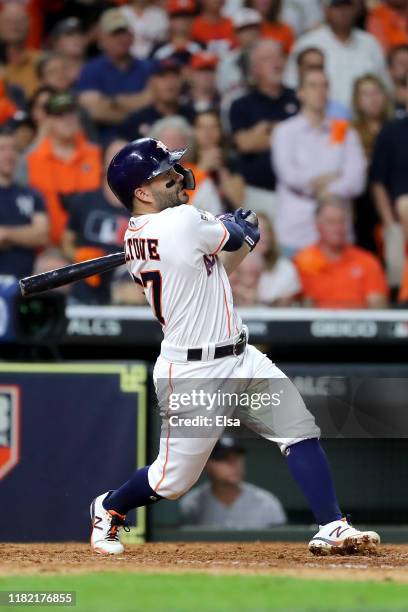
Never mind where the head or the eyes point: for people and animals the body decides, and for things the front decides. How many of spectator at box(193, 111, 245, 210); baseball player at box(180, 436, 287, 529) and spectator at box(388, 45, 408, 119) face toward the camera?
3

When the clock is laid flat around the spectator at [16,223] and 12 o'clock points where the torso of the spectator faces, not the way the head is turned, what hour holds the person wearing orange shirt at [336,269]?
The person wearing orange shirt is roughly at 9 o'clock from the spectator.

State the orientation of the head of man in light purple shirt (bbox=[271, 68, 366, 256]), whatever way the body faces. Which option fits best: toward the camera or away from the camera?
toward the camera

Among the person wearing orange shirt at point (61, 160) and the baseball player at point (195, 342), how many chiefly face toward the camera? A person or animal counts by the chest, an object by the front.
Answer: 1

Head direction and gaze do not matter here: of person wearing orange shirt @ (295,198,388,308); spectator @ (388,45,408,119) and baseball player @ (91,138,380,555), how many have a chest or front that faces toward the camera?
2

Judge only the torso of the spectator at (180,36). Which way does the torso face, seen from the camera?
toward the camera

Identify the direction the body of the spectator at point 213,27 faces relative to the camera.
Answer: toward the camera

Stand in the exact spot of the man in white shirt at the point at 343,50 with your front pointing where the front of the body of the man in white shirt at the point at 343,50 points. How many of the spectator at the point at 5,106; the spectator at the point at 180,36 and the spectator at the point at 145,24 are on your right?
3

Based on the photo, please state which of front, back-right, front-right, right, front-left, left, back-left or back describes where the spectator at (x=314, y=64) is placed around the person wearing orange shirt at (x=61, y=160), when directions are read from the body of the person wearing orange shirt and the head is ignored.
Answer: left

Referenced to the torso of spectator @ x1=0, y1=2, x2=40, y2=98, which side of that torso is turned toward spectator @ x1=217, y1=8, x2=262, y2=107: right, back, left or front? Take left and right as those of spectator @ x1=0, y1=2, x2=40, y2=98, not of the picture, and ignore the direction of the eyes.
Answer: left

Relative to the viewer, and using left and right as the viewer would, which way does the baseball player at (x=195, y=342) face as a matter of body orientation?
facing to the right of the viewer

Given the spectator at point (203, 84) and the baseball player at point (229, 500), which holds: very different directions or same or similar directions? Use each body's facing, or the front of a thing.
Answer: same or similar directions

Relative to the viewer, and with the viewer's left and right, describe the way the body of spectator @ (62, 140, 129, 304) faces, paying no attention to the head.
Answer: facing the viewer

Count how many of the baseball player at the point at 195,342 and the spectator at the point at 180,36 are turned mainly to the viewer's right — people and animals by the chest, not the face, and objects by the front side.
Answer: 1

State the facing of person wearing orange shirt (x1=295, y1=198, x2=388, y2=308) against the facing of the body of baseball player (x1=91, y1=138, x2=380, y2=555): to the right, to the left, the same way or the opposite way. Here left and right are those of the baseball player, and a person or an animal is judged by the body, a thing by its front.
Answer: to the right

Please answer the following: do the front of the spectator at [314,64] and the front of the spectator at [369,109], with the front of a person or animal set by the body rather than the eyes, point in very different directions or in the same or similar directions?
same or similar directions
